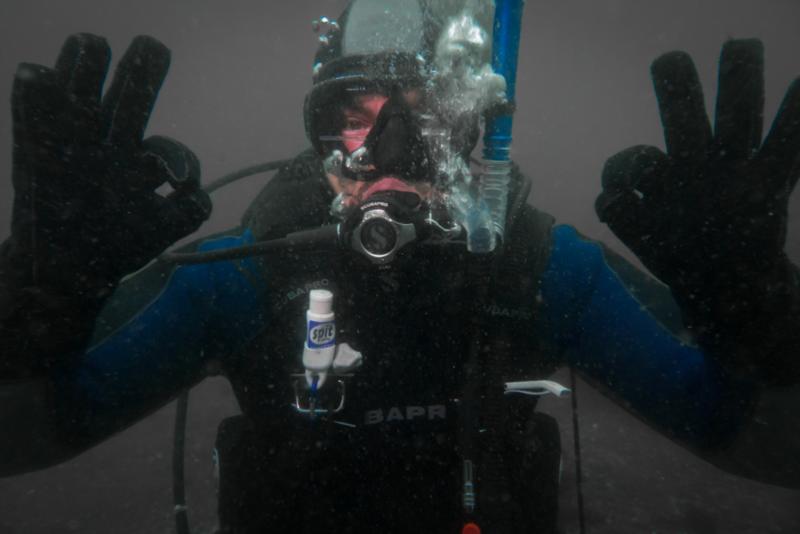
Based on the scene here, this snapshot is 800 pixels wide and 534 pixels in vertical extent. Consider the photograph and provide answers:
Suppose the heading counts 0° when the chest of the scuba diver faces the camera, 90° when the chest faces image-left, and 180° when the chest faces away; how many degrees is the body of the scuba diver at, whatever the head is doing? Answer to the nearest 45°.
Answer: approximately 0°

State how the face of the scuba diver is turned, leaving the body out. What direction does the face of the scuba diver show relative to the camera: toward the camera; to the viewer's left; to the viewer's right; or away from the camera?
toward the camera
